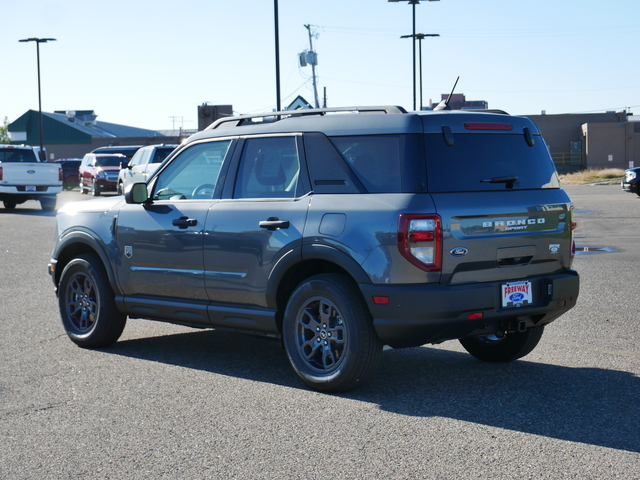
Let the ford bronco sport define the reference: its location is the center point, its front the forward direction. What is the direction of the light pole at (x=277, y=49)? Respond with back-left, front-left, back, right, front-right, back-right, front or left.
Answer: front-right

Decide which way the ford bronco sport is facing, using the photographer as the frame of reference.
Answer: facing away from the viewer and to the left of the viewer

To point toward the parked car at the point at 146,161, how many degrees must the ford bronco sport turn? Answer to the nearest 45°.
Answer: approximately 45° to its right

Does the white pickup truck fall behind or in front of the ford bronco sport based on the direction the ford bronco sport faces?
in front

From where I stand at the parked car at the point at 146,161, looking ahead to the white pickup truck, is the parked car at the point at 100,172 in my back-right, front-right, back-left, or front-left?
front-right

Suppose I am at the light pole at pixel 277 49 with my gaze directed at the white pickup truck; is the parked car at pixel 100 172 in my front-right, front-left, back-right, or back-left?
front-right

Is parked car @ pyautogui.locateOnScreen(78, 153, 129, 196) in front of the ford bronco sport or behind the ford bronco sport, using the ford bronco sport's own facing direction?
in front

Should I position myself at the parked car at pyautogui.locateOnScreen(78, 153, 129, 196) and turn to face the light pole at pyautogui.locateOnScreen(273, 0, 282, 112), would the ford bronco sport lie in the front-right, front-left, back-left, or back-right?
front-right
